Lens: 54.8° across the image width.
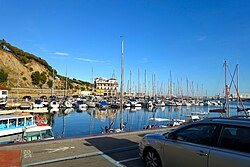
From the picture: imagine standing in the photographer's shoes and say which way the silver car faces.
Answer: facing away from the viewer and to the left of the viewer
